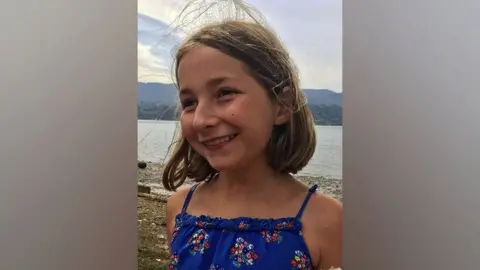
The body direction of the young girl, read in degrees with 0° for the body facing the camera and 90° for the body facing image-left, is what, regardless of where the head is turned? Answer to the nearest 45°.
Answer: approximately 45°

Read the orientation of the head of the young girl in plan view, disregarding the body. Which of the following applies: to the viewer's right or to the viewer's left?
to the viewer's left
